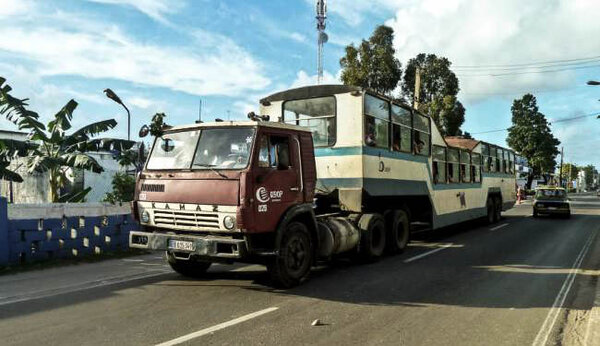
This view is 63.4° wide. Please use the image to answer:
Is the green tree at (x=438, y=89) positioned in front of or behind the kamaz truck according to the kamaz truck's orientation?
behind

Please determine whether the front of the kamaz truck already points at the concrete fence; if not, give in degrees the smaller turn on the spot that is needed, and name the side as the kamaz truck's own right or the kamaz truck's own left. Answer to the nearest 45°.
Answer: approximately 45° to the kamaz truck's own right

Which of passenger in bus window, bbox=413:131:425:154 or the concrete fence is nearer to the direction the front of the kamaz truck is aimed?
the concrete fence

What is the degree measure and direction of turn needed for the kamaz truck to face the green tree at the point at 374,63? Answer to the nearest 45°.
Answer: approximately 135° to its right

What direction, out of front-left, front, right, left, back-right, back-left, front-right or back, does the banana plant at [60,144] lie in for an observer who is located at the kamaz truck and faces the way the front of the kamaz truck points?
right

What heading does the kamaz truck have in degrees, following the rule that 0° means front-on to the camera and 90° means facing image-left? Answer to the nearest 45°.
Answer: approximately 45°

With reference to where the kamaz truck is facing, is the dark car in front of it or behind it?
behind

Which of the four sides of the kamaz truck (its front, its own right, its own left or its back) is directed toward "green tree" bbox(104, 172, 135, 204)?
right
